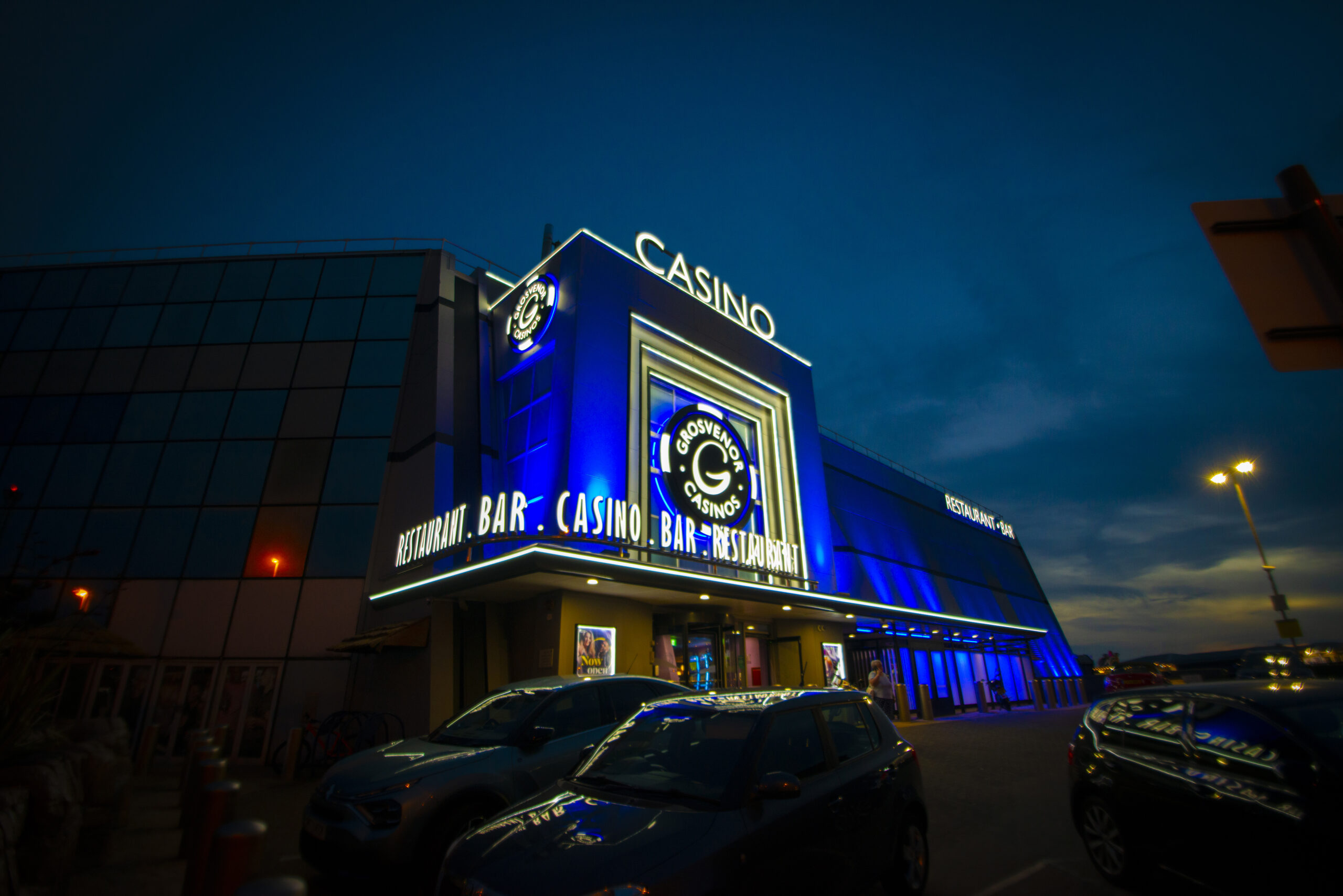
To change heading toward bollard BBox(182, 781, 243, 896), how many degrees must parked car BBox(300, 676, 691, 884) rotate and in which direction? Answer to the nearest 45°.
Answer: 0° — it already faces it

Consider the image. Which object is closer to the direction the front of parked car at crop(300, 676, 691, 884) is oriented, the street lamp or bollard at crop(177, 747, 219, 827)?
the bollard

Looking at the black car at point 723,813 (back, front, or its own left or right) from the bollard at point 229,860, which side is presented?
front

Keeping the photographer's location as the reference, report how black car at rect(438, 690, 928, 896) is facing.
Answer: facing the viewer and to the left of the viewer

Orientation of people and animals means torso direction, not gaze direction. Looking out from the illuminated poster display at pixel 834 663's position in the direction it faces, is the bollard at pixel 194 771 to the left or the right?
on its right

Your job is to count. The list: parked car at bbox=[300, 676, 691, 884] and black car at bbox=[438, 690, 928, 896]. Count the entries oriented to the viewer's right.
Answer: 0

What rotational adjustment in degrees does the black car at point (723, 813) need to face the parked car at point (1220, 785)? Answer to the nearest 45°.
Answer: approximately 135° to its left

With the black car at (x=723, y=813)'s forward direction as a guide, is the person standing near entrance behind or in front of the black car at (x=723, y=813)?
behind

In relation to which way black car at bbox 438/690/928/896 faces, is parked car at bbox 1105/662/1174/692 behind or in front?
behind

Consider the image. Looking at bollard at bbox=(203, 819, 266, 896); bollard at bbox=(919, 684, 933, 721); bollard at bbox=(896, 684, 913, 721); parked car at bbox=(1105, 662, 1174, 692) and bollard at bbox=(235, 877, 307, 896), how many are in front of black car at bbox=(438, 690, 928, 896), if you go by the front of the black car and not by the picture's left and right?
2

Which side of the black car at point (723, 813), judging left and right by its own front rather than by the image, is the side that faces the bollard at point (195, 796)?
right

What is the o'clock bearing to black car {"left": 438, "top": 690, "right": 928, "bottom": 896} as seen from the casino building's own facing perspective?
The black car is roughly at 1 o'clock from the casino building.

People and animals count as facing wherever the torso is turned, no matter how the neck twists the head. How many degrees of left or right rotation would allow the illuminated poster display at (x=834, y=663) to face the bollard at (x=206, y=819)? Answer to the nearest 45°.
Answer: approximately 45° to its right
